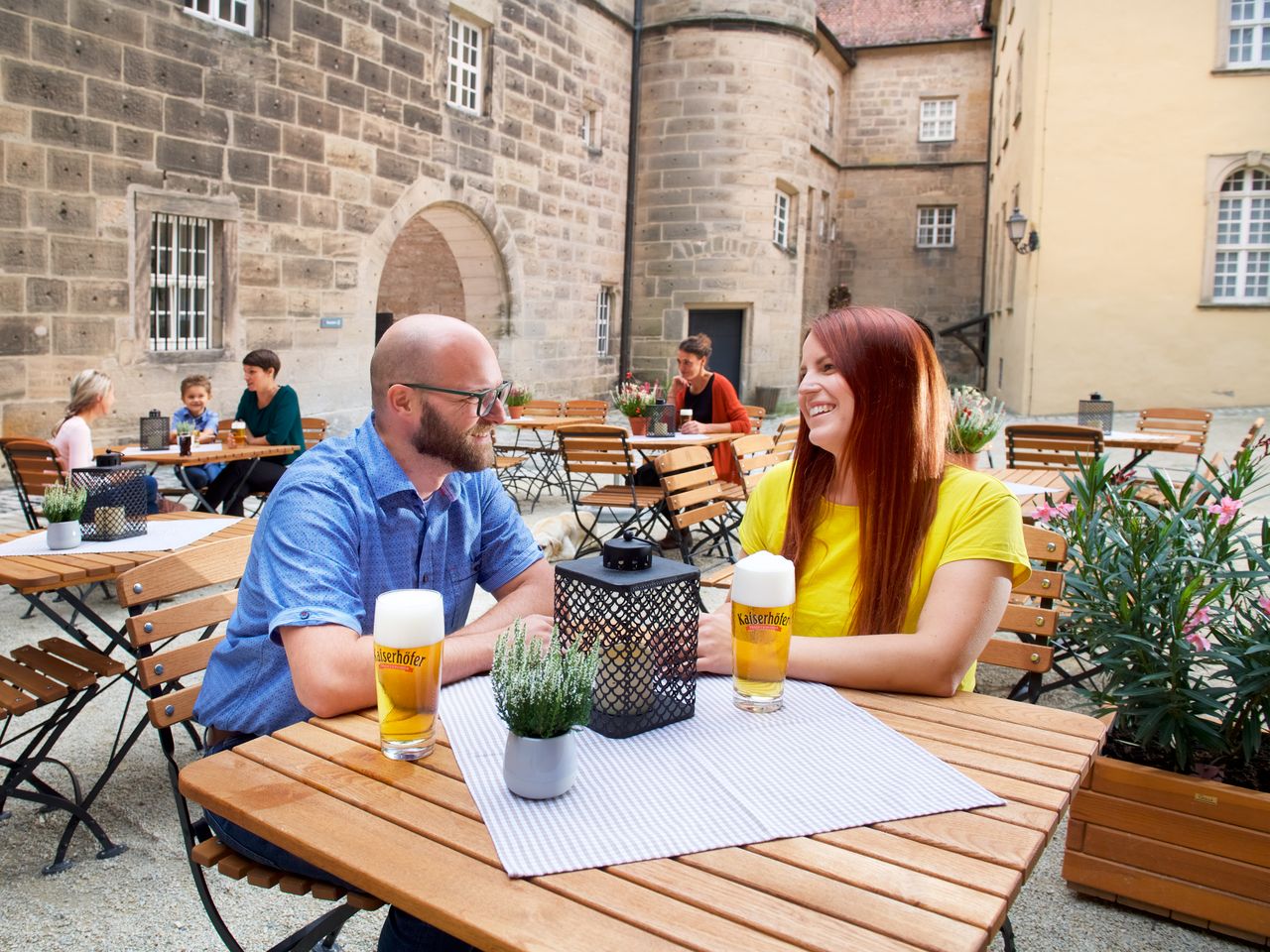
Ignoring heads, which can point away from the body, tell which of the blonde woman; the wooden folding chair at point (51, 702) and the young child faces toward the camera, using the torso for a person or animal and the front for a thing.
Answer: the young child

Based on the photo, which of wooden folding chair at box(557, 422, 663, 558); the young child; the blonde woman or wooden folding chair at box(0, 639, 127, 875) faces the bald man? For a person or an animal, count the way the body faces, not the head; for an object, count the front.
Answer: the young child

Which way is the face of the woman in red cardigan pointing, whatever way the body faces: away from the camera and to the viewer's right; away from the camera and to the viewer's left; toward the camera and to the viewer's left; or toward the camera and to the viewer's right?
toward the camera and to the viewer's left

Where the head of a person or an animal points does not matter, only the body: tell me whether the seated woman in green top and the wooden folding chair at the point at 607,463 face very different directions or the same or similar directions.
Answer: very different directions

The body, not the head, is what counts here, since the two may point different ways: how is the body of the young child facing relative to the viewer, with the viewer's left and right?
facing the viewer

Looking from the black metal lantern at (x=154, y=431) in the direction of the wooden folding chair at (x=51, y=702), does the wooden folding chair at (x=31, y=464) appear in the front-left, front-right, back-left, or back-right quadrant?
front-right

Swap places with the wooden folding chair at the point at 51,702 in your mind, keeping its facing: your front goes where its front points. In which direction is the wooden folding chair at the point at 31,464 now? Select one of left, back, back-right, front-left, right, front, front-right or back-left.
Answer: front-left

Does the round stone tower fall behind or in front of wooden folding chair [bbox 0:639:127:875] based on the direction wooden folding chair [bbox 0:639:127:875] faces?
in front

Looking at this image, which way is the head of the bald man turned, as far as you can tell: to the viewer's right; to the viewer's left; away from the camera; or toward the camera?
to the viewer's right

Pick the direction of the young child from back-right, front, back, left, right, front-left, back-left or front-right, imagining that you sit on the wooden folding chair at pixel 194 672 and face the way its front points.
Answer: back-left

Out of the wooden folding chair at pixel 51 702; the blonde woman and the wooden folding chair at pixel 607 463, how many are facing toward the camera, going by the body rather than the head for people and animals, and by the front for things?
0

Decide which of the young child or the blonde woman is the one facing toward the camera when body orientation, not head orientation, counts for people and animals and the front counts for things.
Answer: the young child

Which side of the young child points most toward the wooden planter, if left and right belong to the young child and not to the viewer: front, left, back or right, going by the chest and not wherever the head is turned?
front
